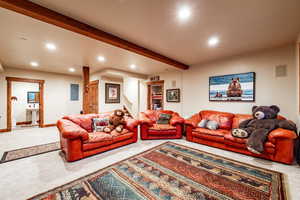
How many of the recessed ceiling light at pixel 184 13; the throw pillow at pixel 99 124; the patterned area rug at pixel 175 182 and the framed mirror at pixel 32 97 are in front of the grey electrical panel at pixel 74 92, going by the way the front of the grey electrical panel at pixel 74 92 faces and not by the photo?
3

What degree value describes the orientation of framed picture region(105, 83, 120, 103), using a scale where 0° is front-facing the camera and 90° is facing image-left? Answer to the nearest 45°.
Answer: approximately 0°

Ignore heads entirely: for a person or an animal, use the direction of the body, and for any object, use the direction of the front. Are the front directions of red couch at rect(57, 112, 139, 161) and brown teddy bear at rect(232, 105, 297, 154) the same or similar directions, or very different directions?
very different directions

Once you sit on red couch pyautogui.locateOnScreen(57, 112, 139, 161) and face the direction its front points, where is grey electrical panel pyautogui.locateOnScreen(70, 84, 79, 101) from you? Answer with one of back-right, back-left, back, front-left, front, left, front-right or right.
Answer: back-left

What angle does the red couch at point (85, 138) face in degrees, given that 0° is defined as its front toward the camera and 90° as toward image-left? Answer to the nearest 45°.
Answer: approximately 315°
